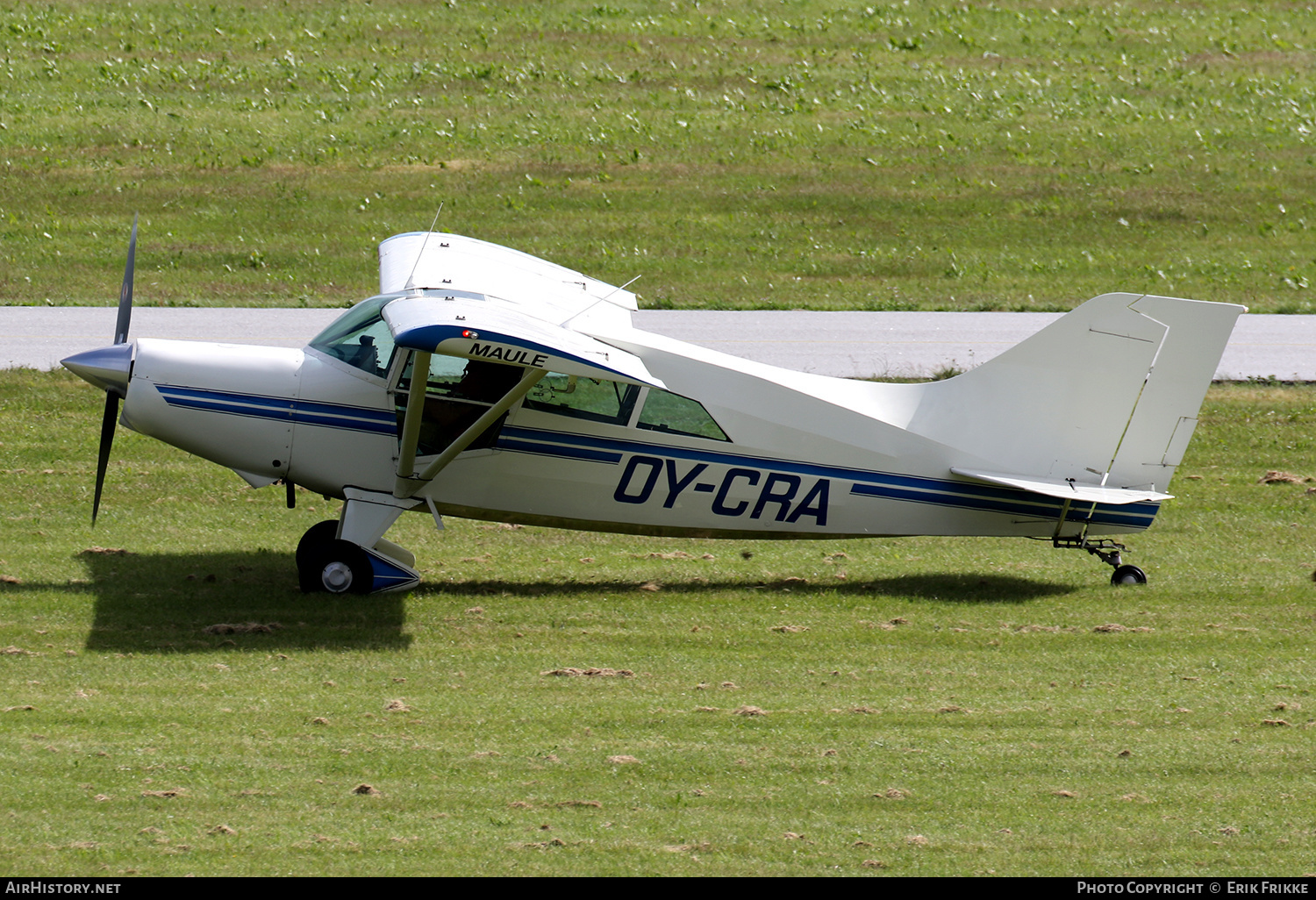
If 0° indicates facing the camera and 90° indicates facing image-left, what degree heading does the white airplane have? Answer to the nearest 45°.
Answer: approximately 90°
